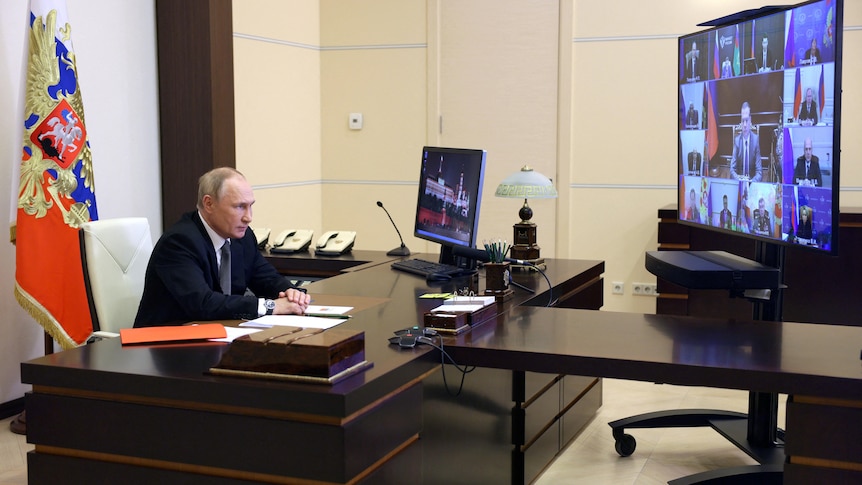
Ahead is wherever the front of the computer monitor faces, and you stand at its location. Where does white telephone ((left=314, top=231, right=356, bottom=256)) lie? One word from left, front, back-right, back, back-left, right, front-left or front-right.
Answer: right

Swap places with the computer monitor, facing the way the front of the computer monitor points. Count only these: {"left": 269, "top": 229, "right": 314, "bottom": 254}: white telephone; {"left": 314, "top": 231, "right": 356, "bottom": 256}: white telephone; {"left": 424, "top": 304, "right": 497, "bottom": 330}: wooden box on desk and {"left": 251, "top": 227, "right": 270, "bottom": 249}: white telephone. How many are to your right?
3

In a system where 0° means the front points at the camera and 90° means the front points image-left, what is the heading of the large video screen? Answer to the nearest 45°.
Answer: approximately 45°

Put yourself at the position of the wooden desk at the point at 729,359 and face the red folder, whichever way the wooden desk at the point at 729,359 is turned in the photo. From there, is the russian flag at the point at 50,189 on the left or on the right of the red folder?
right

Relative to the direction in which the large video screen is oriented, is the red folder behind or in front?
in front

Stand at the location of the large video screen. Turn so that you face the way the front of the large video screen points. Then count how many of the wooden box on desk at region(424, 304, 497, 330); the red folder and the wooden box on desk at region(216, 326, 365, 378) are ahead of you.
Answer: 3

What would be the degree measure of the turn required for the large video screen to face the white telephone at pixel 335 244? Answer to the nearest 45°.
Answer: approximately 90° to its right

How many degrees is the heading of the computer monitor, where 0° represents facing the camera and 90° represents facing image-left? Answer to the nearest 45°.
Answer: approximately 45°

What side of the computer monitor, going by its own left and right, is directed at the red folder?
front

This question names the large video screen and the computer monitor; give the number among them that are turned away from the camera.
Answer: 0

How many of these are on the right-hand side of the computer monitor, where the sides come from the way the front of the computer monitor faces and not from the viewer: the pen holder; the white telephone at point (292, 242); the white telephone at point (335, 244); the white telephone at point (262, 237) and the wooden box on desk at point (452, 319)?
3

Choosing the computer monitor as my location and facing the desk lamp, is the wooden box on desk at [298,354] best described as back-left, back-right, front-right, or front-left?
back-right
